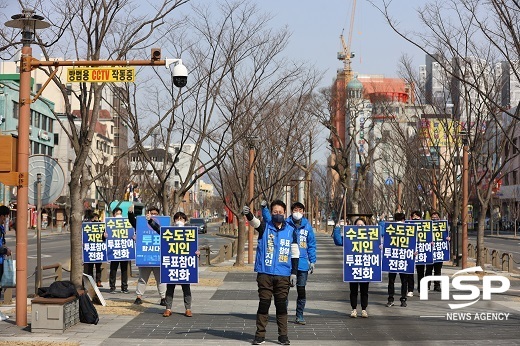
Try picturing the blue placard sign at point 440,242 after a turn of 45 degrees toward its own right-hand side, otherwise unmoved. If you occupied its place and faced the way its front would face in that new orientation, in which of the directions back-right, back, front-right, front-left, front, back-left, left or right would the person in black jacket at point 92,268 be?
front-right

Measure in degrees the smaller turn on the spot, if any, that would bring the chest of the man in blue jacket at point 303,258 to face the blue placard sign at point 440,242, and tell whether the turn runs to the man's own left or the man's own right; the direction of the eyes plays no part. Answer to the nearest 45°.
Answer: approximately 135° to the man's own left

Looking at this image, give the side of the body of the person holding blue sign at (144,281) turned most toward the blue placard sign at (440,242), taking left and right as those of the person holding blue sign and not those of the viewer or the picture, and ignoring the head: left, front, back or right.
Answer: left

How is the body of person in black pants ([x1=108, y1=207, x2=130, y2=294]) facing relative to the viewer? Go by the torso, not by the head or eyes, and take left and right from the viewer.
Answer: facing the viewer

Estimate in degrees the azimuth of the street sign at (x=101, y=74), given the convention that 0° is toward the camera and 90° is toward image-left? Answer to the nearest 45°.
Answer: approximately 0°

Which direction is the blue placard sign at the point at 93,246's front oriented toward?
toward the camera

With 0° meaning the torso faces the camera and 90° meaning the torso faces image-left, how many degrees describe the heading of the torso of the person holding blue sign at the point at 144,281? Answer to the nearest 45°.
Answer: approximately 0°

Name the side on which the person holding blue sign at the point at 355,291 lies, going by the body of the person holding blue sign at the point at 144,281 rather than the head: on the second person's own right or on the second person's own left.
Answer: on the second person's own left

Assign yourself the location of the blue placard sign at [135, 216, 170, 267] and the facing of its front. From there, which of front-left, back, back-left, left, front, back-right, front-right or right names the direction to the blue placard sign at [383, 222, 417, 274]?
left

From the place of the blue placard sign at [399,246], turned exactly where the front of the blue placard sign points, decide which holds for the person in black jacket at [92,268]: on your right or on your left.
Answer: on your right
